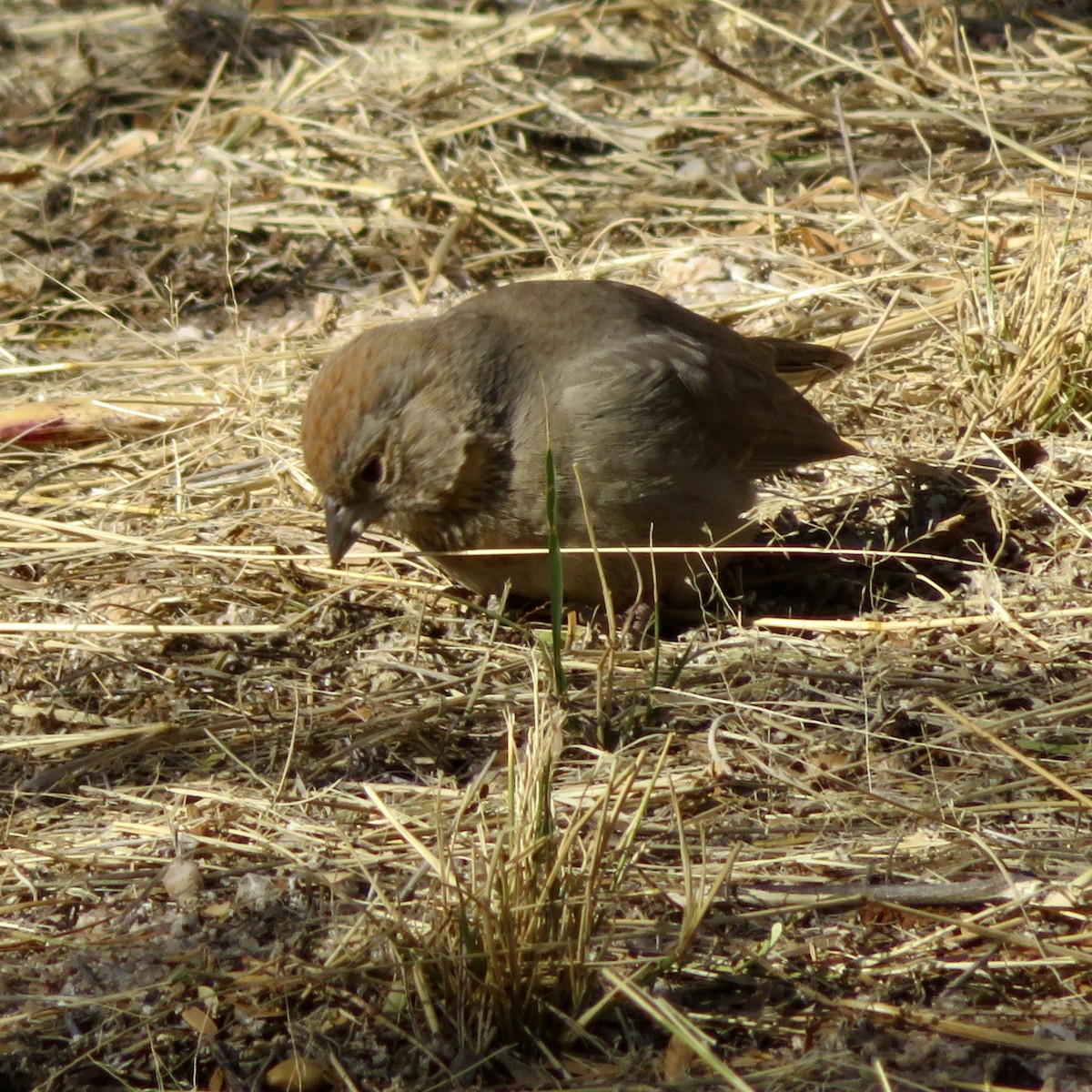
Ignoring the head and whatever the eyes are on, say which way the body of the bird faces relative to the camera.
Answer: to the viewer's left
